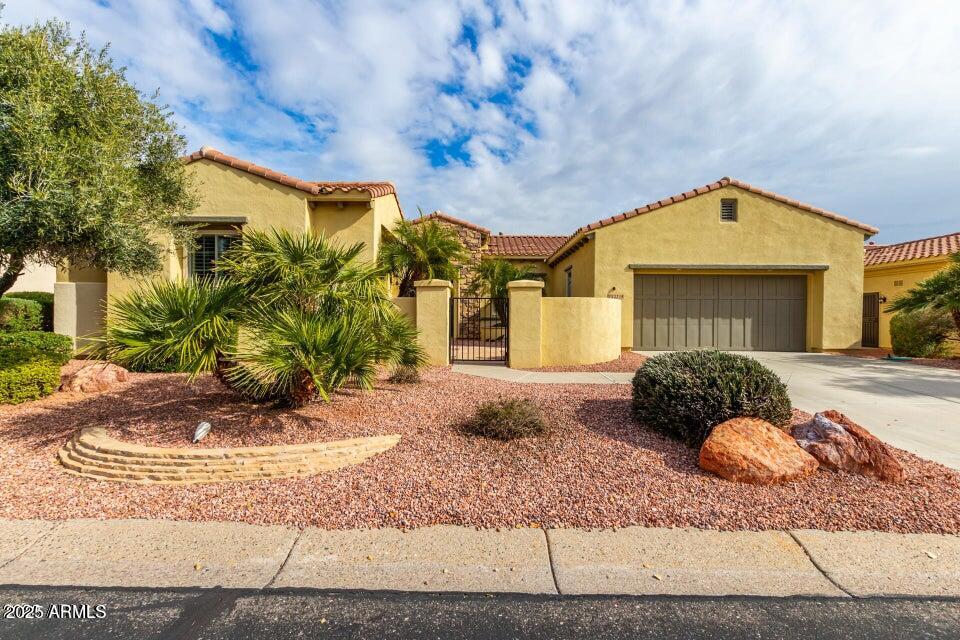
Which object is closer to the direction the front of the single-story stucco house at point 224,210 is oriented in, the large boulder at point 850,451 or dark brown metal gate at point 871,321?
the large boulder

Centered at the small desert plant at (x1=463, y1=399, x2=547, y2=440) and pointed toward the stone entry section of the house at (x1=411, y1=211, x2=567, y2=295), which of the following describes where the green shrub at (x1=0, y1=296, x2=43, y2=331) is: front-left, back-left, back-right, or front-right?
front-left

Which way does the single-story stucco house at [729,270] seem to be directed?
toward the camera

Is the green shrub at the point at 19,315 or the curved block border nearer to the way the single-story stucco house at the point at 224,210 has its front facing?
the curved block border

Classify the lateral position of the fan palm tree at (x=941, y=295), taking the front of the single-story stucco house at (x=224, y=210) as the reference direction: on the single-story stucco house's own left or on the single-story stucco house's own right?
on the single-story stucco house's own left

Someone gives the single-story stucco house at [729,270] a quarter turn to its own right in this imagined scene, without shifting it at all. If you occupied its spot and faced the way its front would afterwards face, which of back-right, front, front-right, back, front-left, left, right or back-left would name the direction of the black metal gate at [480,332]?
front

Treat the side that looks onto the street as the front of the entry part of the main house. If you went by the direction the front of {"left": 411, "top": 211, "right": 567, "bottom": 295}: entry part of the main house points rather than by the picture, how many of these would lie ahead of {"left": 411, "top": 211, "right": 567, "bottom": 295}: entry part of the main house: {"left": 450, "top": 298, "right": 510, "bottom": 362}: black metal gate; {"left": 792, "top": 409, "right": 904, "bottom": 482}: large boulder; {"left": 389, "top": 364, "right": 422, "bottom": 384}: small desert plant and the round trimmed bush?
4

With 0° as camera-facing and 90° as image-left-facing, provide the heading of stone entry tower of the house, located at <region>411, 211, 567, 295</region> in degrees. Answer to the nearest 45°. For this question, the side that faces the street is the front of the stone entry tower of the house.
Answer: approximately 0°

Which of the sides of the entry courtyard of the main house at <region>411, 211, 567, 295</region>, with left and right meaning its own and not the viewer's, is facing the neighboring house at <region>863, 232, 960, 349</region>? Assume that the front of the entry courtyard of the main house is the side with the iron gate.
left

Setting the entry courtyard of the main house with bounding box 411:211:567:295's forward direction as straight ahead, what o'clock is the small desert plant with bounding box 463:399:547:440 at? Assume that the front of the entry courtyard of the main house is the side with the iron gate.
The small desert plant is roughly at 12 o'clock from the entry courtyard of the main house.

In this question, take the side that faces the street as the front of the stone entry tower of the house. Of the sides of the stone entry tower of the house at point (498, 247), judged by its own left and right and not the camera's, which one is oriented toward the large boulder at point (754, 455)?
front
